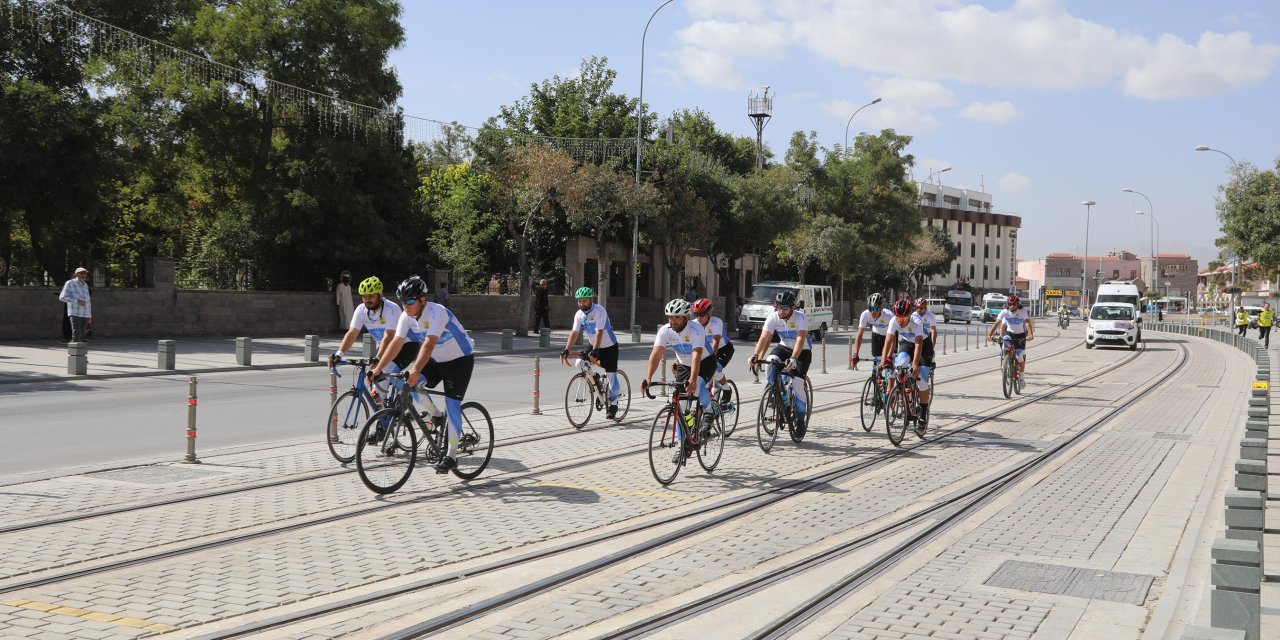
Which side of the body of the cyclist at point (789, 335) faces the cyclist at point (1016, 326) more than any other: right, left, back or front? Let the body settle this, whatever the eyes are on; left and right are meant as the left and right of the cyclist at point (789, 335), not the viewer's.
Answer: back

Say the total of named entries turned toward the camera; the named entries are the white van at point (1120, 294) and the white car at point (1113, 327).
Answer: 2

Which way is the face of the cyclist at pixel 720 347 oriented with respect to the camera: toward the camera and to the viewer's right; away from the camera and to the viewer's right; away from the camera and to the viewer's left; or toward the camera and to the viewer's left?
toward the camera and to the viewer's left

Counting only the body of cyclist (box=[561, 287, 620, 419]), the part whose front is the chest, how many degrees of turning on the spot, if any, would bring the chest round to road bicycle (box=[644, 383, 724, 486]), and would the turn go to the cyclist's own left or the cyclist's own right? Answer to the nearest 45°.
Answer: approximately 45° to the cyclist's own left

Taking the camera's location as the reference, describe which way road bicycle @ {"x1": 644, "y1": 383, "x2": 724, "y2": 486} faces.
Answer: facing the viewer and to the left of the viewer

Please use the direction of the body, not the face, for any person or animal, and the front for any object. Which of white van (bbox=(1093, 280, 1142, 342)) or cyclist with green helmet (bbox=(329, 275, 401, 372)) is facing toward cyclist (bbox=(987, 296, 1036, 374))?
the white van

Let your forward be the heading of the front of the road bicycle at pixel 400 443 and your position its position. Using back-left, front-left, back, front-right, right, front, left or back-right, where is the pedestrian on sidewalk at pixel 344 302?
back-right

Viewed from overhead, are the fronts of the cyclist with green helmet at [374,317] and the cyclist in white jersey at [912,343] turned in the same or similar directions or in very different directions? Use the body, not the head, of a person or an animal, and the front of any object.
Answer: same or similar directions

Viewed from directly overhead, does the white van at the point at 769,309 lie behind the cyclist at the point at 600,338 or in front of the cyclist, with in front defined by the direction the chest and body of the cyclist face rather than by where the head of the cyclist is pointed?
behind

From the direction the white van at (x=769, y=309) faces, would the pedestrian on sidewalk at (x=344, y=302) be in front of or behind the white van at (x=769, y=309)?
in front

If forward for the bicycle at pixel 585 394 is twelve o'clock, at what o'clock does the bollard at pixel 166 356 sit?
The bollard is roughly at 3 o'clock from the bicycle.

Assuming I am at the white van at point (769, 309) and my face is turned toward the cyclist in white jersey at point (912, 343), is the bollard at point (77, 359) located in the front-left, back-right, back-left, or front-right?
front-right

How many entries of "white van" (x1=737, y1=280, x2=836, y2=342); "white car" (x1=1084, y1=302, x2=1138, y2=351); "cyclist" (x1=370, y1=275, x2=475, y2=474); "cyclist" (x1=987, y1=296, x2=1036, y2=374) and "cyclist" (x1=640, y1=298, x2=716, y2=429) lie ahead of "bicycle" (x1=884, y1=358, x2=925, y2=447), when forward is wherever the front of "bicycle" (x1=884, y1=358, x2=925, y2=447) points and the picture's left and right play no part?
2

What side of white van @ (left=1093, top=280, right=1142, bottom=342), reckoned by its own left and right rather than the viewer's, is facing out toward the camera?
front

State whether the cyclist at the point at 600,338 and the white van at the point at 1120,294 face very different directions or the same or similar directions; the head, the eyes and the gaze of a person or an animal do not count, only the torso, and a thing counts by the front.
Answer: same or similar directions

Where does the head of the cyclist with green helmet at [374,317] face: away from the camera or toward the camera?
toward the camera

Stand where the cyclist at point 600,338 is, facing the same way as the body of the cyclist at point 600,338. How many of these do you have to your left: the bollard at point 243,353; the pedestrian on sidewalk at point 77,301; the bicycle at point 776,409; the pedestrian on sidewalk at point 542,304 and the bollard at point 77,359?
1

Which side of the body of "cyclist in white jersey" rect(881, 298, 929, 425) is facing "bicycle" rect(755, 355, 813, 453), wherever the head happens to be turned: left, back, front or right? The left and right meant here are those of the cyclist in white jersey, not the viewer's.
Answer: front

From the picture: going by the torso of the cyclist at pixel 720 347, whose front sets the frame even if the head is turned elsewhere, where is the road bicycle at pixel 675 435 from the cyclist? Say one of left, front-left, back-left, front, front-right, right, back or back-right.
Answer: front-left

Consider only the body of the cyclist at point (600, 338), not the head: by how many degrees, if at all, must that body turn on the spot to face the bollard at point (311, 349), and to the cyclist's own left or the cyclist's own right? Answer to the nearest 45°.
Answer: approximately 90° to the cyclist's own right

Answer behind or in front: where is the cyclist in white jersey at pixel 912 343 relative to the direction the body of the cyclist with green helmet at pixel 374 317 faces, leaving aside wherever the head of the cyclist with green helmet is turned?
behind

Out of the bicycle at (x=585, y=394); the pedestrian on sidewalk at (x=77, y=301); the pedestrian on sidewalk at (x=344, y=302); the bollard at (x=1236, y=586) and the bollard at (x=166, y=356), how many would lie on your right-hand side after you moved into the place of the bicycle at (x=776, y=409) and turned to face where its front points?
4
